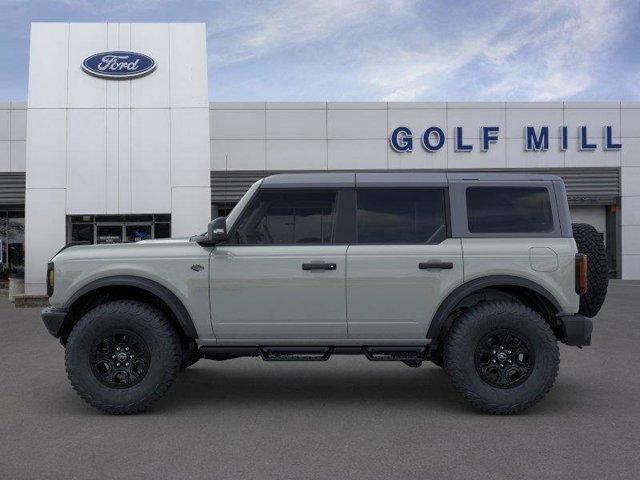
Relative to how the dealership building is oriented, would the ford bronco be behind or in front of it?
in front

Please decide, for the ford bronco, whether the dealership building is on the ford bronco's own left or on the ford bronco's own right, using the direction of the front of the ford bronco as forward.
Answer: on the ford bronco's own right

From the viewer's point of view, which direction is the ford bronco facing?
to the viewer's left

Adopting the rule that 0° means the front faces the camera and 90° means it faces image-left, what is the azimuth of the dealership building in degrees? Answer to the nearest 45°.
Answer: approximately 0°

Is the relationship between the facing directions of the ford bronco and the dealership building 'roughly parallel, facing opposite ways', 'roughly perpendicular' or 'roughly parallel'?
roughly perpendicular

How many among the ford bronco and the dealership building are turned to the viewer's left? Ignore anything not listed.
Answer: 1
